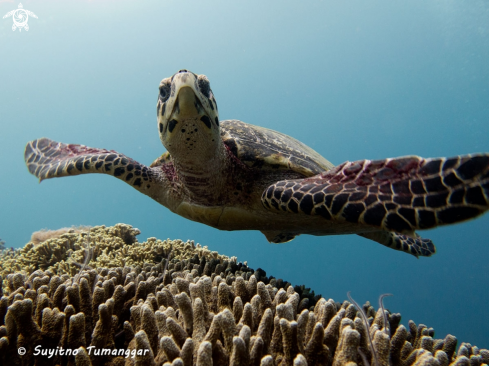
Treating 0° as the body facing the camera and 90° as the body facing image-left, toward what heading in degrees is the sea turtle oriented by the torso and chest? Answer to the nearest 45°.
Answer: approximately 45°
